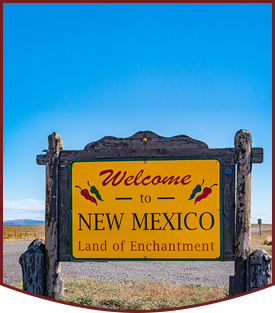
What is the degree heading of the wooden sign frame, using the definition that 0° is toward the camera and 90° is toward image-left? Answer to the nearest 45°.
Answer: approximately 0°

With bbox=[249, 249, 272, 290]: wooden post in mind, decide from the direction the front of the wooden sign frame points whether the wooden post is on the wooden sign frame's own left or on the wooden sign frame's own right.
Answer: on the wooden sign frame's own left
